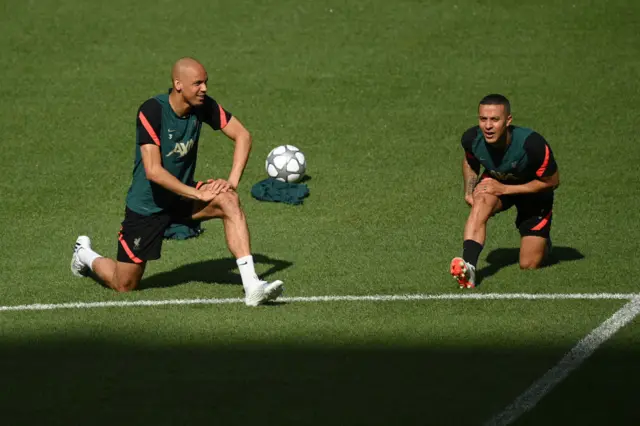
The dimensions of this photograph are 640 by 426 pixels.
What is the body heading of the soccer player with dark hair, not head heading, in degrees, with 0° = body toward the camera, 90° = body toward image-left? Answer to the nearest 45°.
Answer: approximately 45°

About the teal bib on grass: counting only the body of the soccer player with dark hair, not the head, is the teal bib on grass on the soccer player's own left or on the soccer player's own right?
on the soccer player's own right

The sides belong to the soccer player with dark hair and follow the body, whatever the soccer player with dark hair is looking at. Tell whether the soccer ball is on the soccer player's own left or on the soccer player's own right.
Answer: on the soccer player's own right

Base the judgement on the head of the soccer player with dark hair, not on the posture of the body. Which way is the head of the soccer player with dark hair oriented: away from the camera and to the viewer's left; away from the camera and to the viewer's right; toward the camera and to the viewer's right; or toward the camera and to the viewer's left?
toward the camera and to the viewer's left
